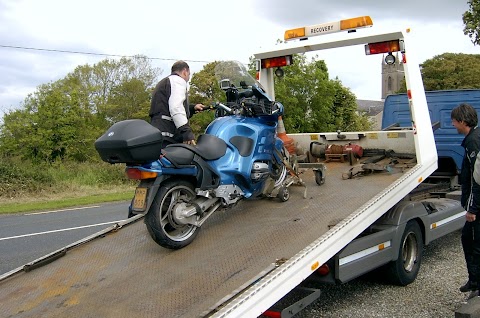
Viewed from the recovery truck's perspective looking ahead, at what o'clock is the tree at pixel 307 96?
The tree is roughly at 11 o'clock from the recovery truck.

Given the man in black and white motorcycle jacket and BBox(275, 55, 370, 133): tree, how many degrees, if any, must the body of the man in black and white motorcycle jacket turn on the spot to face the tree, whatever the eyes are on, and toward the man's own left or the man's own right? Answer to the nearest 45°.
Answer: approximately 45° to the man's own left

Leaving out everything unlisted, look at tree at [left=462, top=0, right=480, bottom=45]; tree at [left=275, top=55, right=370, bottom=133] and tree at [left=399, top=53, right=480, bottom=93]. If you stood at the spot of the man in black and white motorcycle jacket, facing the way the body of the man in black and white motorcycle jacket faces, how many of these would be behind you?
0

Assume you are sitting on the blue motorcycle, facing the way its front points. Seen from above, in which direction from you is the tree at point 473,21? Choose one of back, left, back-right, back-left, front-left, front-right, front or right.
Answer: front

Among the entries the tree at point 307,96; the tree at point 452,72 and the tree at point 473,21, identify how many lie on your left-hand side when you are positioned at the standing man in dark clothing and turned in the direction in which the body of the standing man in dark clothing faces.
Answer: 0

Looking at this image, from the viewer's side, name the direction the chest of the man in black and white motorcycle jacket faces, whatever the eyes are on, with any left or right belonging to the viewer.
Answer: facing away from the viewer and to the right of the viewer

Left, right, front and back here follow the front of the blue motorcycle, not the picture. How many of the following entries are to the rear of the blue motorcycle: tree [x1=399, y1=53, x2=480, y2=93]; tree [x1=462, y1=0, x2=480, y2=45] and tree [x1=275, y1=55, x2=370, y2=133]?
0

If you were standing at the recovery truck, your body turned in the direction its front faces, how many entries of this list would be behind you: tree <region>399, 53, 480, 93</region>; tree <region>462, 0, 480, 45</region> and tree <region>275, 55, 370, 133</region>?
0

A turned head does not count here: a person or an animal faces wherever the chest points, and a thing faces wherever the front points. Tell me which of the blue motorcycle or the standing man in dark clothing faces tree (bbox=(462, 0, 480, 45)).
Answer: the blue motorcycle

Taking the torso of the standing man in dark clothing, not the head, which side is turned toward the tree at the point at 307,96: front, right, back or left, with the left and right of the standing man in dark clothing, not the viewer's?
right

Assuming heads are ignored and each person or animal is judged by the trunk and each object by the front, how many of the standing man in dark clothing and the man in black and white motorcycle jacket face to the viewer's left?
1

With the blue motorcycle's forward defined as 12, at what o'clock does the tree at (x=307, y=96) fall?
The tree is roughly at 11 o'clock from the blue motorcycle.

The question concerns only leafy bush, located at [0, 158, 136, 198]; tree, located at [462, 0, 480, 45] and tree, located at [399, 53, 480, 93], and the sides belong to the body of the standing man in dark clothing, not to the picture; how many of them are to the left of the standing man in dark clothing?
0

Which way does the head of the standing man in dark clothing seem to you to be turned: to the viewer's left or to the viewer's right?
to the viewer's left

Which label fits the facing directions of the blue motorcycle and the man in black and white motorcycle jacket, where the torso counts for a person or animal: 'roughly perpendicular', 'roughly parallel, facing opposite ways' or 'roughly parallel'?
roughly parallel

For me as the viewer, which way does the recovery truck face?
facing away from the viewer and to the right of the viewer

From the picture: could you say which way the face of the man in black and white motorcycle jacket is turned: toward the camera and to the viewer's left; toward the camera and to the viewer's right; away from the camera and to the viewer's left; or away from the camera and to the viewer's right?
away from the camera and to the viewer's right

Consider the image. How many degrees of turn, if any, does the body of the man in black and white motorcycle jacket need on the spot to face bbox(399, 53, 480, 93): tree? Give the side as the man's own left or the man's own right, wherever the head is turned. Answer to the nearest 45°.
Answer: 0° — they already face it

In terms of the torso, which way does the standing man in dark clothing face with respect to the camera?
to the viewer's left

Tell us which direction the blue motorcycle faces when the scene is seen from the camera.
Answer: facing away from the viewer and to the right of the viewer
